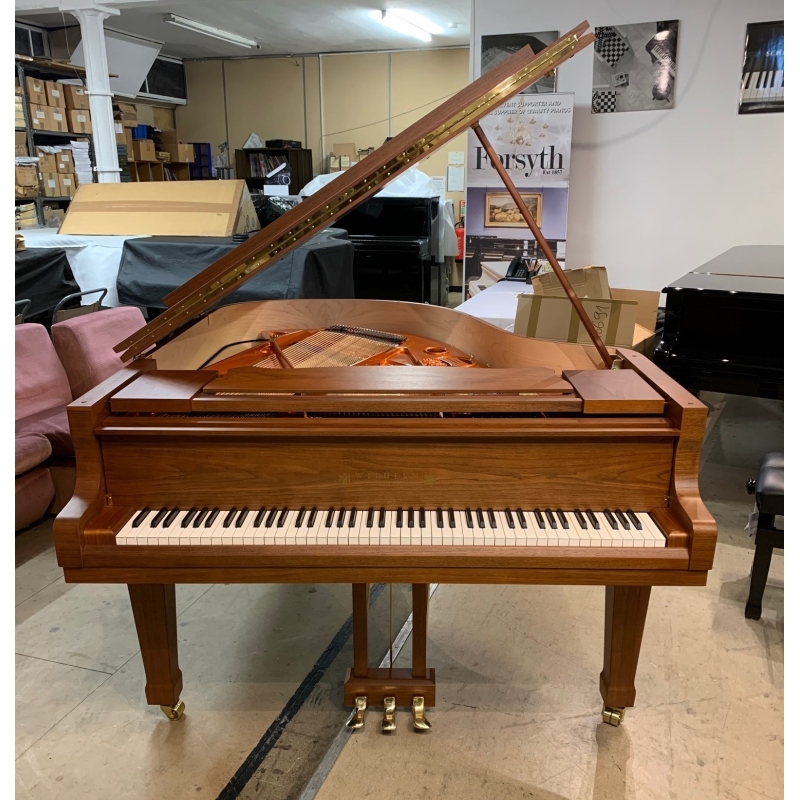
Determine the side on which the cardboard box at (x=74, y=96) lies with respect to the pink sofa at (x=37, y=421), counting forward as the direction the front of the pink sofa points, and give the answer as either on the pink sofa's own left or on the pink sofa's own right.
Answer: on the pink sofa's own left

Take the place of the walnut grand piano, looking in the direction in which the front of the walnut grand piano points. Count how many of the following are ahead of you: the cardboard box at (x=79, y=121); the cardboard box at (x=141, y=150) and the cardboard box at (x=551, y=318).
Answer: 0

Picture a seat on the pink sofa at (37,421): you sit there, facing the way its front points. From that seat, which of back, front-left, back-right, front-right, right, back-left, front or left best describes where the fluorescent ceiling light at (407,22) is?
left

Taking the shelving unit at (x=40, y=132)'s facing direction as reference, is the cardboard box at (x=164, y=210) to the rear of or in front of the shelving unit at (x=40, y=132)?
in front

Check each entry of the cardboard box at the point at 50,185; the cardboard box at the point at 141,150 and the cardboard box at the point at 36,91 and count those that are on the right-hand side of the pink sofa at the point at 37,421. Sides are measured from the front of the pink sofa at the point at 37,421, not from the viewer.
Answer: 0

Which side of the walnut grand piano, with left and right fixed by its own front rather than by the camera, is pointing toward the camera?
front

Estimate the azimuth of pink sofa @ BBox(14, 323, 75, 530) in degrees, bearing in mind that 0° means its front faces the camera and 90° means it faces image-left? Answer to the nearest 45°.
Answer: approximately 315°

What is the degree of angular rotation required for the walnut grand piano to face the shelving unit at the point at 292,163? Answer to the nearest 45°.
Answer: approximately 180°

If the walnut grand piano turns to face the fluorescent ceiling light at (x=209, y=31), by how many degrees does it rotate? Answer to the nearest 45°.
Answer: approximately 180°

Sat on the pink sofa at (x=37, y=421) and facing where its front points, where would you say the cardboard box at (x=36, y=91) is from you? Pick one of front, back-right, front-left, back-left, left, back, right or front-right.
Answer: back-left

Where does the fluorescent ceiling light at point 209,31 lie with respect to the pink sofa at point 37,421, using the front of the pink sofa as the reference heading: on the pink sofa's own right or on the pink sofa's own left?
on the pink sofa's own left

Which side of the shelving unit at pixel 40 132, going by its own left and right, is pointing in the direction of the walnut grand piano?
front
